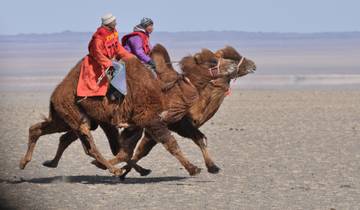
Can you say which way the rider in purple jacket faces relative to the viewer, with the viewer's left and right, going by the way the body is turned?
facing to the right of the viewer

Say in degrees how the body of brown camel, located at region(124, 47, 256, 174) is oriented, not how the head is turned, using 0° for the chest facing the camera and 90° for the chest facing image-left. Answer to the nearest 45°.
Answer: approximately 270°

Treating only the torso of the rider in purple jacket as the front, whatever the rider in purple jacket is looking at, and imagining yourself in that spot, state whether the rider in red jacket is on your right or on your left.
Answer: on your right

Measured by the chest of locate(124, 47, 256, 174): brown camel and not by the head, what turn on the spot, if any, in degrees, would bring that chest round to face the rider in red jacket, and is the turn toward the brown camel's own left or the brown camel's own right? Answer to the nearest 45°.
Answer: approximately 135° to the brown camel's own right
